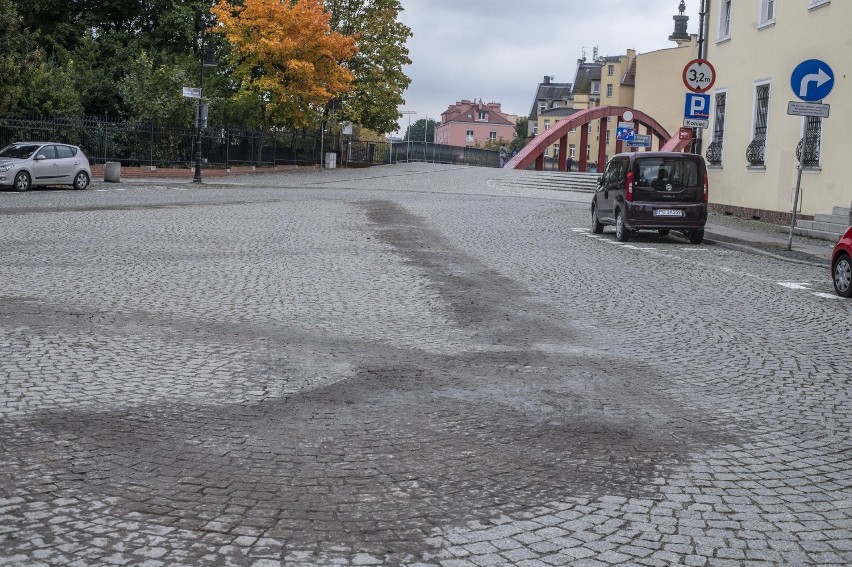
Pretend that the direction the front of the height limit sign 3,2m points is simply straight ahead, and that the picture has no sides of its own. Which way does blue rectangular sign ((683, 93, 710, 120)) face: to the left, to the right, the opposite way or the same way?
the same way

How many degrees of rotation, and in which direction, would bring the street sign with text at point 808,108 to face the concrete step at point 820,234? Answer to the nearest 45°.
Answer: approximately 180°

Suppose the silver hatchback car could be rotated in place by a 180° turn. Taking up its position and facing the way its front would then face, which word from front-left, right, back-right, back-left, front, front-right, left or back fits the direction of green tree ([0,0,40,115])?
front-left

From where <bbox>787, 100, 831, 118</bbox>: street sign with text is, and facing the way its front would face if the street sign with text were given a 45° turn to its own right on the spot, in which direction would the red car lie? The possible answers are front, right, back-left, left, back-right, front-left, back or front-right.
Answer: front-left

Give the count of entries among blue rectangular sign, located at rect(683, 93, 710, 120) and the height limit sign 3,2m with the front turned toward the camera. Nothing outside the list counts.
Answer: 2

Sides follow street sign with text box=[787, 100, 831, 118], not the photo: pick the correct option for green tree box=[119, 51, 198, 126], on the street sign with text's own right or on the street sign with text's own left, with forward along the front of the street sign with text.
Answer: on the street sign with text's own right

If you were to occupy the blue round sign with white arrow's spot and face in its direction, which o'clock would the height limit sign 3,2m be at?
The height limit sign 3,2m is roughly at 5 o'clock from the blue round sign with white arrow.

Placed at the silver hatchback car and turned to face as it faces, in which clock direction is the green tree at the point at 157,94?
The green tree is roughly at 5 o'clock from the silver hatchback car.

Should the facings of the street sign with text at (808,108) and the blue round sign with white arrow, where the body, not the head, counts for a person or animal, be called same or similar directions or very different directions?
same or similar directions

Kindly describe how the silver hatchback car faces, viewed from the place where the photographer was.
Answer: facing the viewer and to the left of the viewer

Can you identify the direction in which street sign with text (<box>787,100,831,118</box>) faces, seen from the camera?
facing the viewer

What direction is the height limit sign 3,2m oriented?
toward the camera

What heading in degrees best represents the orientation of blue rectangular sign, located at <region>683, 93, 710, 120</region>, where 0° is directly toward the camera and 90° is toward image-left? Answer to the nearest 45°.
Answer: approximately 0°
